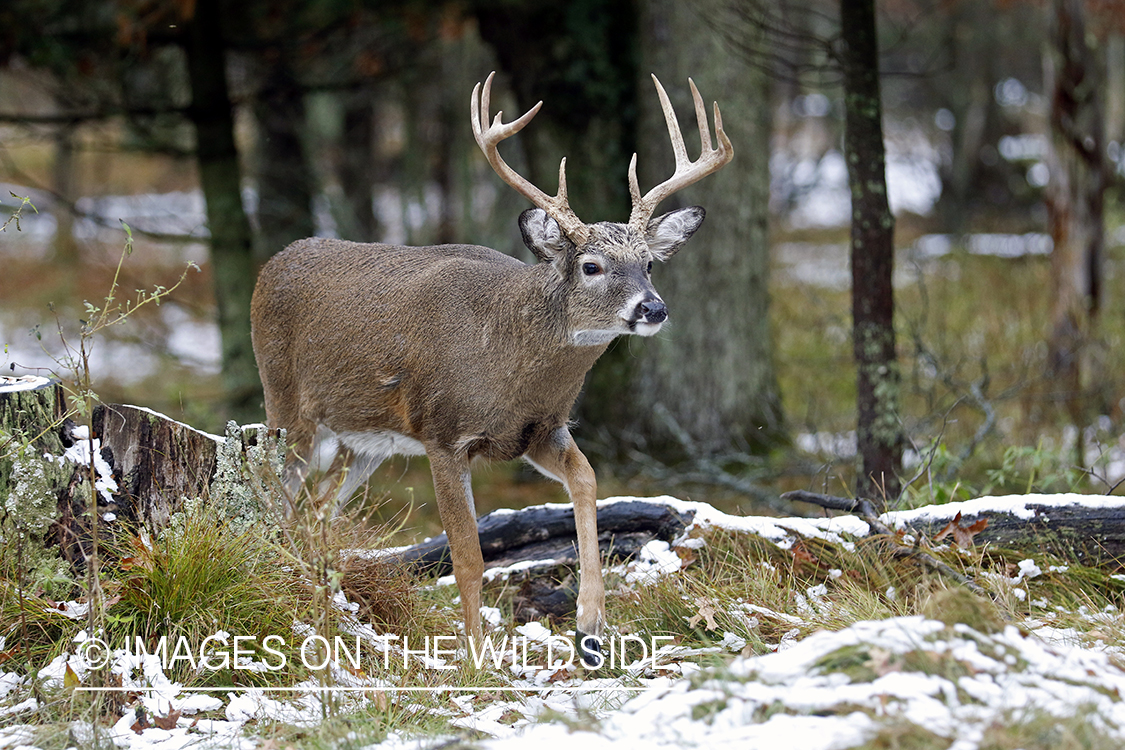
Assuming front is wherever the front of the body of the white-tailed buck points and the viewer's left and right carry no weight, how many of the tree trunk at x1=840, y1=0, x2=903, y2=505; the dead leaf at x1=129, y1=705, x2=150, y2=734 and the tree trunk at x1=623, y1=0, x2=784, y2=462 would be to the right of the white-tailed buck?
1

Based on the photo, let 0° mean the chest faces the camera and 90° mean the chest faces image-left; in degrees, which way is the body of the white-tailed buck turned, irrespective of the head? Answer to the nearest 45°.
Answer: approximately 315°

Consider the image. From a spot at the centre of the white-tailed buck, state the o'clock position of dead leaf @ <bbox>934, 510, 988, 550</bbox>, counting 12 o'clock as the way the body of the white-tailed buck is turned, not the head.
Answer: The dead leaf is roughly at 11 o'clock from the white-tailed buck.

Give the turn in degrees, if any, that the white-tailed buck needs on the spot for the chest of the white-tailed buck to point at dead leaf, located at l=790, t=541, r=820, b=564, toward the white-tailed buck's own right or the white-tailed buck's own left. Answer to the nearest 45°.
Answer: approximately 45° to the white-tailed buck's own left

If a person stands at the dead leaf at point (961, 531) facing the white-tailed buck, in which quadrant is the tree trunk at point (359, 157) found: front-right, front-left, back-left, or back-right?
front-right

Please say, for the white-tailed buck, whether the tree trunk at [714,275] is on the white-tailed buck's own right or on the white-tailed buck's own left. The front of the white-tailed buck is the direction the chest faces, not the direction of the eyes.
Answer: on the white-tailed buck's own left

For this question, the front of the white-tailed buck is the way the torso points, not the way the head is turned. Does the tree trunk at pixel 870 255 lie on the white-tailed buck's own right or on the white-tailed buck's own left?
on the white-tailed buck's own left

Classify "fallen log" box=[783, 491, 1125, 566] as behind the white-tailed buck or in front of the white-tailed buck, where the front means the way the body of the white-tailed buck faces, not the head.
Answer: in front

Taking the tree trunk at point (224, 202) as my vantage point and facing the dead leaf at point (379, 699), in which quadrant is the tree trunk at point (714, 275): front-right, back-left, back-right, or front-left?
front-left

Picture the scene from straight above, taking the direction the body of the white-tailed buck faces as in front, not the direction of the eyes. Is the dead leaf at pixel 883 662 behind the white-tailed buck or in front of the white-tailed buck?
in front
